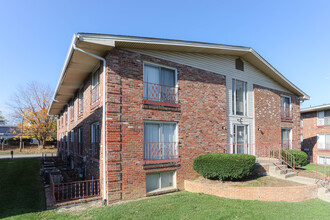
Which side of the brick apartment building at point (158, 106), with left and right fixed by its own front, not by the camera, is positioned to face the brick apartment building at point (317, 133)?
left
